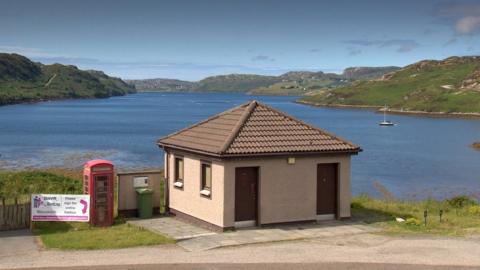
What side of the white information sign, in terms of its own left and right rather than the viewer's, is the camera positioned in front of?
front

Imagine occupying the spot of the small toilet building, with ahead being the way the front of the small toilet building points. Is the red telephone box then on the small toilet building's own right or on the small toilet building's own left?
on the small toilet building's own right

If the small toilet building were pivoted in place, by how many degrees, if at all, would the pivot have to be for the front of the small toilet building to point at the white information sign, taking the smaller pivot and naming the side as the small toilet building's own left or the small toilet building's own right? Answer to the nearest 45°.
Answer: approximately 135° to the small toilet building's own right

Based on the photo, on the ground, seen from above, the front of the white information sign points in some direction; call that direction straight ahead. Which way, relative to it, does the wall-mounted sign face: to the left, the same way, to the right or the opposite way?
the same way

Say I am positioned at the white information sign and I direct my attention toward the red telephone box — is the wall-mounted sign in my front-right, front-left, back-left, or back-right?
front-left

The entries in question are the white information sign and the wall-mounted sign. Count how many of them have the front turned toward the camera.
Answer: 2

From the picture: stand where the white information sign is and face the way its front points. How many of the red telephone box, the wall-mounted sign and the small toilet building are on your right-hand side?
0

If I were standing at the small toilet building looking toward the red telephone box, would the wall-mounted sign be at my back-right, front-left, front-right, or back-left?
front-right

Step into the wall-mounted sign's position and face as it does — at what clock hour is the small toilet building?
The small toilet building is roughly at 10 o'clock from the wall-mounted sign.

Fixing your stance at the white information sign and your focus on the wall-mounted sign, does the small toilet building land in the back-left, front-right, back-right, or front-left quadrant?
front-right

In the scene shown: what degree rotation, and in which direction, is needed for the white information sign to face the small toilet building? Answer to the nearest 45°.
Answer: approximately 90° to its left

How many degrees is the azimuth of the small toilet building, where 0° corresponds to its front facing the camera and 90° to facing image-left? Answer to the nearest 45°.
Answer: approximately 315°

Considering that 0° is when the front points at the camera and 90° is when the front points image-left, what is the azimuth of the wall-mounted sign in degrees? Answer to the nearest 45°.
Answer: approximately 0°

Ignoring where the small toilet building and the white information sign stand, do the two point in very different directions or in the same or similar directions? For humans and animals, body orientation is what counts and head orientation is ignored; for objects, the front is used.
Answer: same or similar directions

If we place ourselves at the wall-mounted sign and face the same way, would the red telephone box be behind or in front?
in front

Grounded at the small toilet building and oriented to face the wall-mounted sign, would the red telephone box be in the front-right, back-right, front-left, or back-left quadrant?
front-left
